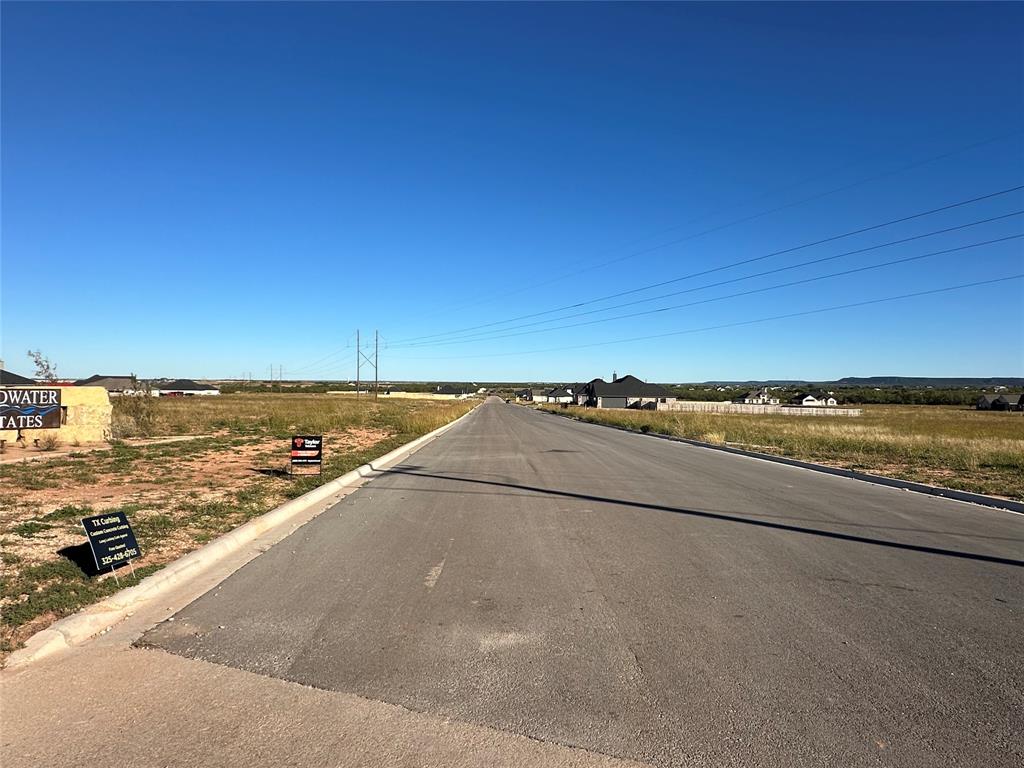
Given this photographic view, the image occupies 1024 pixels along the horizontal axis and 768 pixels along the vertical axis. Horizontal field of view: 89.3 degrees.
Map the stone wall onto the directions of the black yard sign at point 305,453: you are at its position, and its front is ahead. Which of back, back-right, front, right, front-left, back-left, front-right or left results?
back-right

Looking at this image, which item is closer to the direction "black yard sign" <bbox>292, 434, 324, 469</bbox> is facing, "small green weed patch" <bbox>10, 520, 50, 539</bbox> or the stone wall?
the small green weed patch

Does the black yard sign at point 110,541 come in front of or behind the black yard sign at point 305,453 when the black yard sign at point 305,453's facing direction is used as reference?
in front

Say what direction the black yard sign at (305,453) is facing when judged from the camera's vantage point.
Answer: facing the viewer

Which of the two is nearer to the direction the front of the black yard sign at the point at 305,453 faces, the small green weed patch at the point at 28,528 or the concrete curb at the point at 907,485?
the small green weed patch

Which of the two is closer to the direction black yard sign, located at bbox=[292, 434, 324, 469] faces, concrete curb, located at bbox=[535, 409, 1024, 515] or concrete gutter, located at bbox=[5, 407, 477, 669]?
the concrete gutter

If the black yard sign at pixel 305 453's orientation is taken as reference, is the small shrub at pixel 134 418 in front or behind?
behind

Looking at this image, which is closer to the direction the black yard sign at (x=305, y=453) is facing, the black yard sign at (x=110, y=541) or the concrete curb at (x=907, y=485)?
the black yard sign

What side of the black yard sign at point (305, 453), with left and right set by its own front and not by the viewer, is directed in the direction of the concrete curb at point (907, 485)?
left
